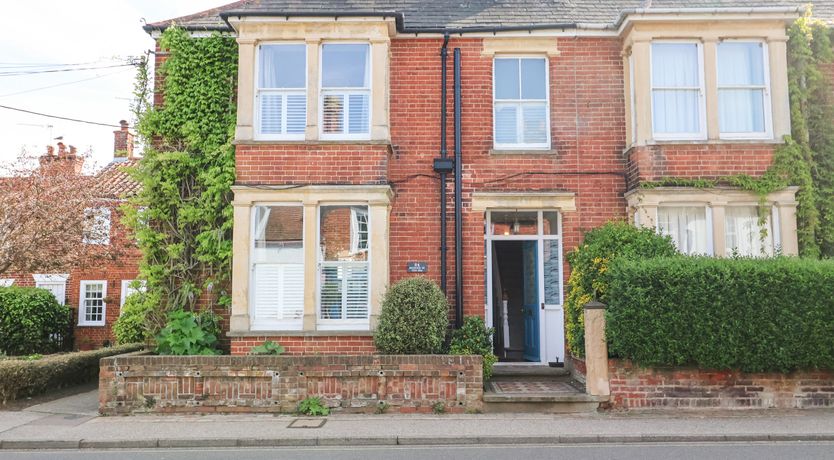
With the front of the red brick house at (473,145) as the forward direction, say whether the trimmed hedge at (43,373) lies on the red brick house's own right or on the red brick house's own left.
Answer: on the red brick house's own right

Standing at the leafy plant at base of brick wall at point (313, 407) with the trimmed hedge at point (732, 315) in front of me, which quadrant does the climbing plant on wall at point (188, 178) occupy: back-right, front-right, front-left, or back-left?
back-left

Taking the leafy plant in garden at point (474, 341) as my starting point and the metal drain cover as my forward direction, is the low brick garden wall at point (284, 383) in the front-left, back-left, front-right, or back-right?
front-right

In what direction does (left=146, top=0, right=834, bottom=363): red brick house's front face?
toward the camera

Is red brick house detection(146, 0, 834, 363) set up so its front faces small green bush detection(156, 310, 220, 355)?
no

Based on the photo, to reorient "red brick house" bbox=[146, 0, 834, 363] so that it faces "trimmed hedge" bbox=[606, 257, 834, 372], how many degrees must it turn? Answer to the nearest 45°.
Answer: approximately 45° to its left

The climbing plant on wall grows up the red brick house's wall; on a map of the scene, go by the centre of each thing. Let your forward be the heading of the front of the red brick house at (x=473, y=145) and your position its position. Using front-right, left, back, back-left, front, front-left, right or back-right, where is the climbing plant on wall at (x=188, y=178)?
right

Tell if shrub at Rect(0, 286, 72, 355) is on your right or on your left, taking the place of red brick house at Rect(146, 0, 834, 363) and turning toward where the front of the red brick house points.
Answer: on your right

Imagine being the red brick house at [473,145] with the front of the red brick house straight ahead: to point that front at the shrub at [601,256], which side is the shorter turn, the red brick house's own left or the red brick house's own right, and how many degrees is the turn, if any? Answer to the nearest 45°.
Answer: approximately 90° to the red brick house's own left

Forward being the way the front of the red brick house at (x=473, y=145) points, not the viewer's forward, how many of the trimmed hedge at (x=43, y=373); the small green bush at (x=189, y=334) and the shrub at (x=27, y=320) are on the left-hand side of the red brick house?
0

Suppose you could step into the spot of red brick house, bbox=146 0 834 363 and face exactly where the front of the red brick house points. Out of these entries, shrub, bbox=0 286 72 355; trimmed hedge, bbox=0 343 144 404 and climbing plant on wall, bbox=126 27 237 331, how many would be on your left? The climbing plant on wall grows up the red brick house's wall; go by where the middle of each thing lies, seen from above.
0
